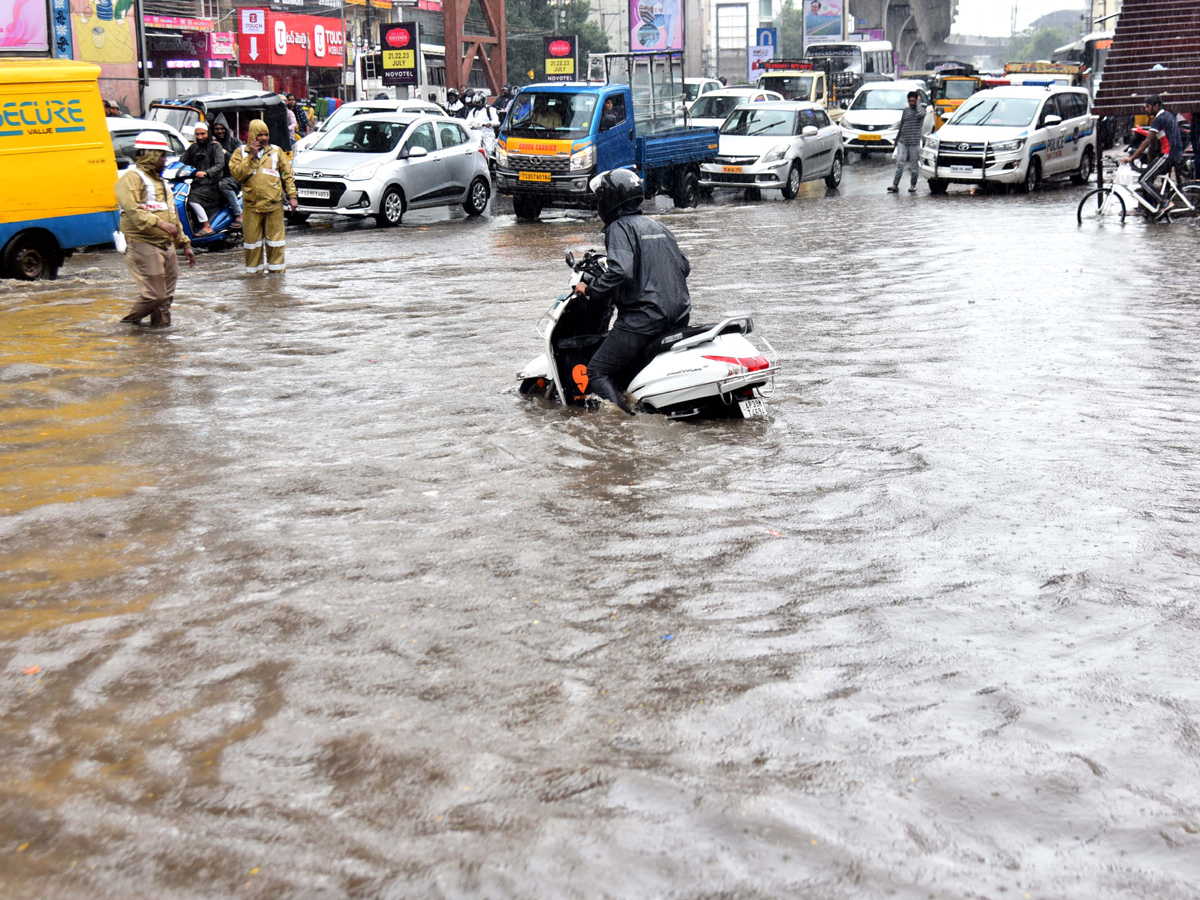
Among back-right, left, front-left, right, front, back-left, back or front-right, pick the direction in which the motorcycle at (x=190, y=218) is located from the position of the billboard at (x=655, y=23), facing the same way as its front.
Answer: front

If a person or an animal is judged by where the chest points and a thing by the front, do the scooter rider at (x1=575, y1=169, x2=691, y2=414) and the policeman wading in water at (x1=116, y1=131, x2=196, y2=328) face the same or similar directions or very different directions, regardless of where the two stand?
very different directions

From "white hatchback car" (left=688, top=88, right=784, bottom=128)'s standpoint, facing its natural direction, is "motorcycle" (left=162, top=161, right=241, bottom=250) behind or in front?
in front

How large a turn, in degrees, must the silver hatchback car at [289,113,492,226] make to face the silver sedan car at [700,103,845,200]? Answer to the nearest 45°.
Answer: approximately 180°

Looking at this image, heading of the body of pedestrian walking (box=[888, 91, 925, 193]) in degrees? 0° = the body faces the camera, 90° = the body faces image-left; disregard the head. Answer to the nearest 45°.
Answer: approximately 45°

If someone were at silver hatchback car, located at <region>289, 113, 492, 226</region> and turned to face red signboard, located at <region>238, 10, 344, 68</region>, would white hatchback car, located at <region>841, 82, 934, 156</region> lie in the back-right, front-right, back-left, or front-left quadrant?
front-right

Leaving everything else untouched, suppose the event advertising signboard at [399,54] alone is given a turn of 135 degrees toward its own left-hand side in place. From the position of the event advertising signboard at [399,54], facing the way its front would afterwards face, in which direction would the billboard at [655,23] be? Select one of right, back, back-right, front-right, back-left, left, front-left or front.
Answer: front-right

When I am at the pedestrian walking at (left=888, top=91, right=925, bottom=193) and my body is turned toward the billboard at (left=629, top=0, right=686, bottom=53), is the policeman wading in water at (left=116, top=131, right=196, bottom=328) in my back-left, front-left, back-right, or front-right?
back-left

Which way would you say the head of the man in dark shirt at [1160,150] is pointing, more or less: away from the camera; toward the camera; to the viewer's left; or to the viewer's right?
to the viewer's left

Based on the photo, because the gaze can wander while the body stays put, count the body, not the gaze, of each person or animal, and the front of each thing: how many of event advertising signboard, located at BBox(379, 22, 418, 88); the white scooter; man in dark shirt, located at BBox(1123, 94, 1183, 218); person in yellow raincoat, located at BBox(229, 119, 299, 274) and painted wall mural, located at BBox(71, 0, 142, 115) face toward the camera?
3

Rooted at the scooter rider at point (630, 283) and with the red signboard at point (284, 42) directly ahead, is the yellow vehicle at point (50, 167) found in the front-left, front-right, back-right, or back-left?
front-left

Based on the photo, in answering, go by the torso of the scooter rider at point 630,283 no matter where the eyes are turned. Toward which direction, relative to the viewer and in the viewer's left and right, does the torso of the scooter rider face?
facing away from the viewer and to the left of the viewer

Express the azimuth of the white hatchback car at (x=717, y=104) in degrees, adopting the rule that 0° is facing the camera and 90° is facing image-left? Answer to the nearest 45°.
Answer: approximately 45°

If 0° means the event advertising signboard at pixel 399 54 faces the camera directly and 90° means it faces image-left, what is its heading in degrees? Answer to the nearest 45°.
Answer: approximately 0°

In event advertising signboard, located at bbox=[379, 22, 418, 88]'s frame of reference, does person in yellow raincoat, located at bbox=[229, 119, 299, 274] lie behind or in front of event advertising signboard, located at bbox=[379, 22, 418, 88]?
in front
